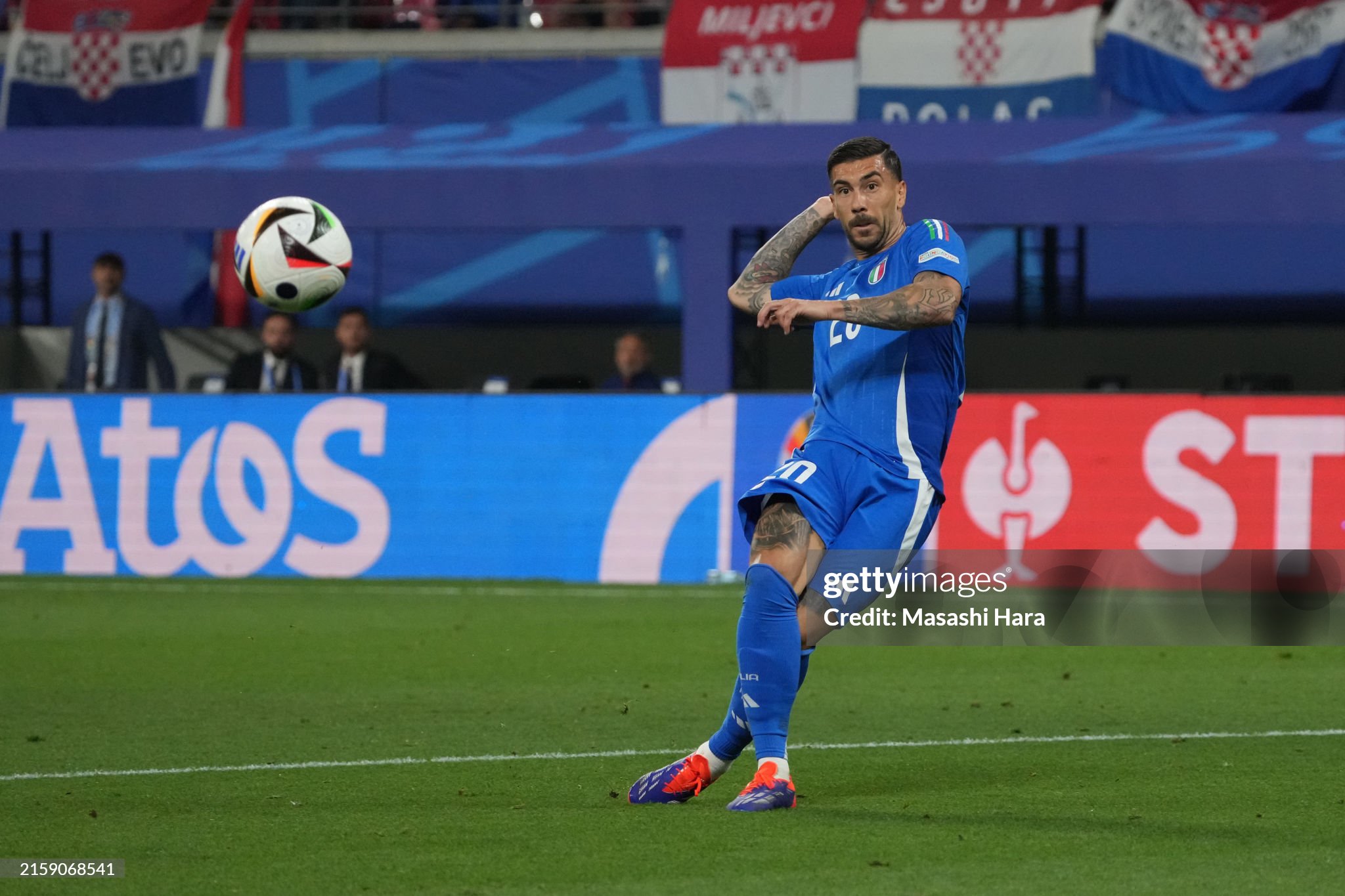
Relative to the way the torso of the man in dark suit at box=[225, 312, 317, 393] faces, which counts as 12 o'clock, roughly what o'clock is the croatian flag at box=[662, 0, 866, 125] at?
The croatian flag is roughly at 8 o'clock from the man in dark suit.

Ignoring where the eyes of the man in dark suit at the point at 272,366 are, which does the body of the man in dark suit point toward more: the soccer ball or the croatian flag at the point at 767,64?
the soccer ball

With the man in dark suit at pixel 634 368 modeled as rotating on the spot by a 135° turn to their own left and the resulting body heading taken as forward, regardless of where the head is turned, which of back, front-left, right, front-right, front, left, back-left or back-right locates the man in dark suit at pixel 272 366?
back-left

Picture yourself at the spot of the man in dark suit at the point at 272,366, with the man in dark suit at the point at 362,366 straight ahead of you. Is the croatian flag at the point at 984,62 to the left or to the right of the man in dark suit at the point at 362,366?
left

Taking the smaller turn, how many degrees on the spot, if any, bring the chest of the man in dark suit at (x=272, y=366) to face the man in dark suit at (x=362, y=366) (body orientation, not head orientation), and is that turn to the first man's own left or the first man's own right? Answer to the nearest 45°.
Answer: approximately 90° to the first man's own left

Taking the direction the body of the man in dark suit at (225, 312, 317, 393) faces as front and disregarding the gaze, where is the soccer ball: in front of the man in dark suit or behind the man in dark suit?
in front

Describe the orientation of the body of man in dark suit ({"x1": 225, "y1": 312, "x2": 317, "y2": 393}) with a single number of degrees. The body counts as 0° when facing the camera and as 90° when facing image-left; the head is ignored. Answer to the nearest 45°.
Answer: approximately 0°

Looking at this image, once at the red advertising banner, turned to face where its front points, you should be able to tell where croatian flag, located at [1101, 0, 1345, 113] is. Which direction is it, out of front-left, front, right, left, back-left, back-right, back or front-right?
back

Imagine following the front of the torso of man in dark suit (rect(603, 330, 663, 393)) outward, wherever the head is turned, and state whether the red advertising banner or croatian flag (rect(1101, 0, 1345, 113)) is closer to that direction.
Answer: the red advertising banner
